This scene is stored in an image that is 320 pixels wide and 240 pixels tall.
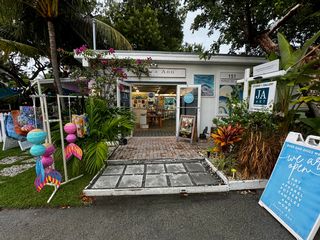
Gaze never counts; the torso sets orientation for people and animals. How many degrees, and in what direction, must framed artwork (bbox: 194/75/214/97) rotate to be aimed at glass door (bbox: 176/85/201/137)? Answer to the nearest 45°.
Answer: approximately 45° to its right

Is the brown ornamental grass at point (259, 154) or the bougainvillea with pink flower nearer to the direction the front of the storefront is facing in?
the brown ornamental grass

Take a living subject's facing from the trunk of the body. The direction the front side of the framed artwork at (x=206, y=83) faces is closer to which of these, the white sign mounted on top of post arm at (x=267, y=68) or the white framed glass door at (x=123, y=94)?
the white sign mounted on top of post arm

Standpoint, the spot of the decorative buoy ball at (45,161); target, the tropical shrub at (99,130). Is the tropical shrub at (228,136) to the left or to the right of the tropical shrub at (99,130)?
right

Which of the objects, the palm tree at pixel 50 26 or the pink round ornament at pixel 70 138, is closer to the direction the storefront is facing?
the pink round ornament

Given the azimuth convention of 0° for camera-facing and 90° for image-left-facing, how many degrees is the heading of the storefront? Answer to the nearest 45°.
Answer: approximately 0°

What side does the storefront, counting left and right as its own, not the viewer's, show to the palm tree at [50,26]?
right

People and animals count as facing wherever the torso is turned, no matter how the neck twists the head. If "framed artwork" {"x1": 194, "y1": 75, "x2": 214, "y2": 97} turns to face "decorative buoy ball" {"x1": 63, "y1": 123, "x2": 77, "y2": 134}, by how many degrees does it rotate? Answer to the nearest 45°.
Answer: approximately 45° to its right
